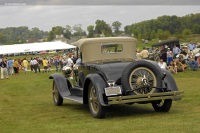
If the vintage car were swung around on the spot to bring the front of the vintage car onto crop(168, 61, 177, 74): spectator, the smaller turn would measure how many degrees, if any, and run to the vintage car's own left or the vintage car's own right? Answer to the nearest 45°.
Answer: approximately 45° to the vintage car's own right

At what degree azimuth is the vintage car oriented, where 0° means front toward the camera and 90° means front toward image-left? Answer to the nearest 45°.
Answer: approximately 135°

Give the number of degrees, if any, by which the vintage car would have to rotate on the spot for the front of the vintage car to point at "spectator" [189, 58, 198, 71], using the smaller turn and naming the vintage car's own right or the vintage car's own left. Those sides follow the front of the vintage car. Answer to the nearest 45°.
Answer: approximately 45° to the vintage car's own right

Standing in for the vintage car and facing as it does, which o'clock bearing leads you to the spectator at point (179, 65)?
The spectator is roughly at 2 o'clock from the vintage car.

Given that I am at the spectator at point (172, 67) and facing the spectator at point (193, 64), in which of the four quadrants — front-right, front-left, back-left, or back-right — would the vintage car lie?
back-right
